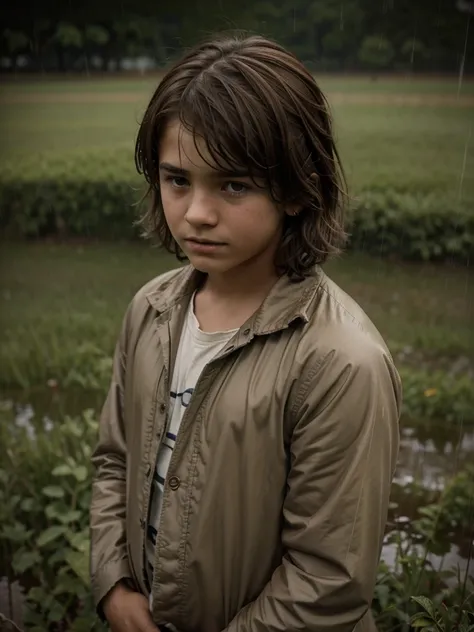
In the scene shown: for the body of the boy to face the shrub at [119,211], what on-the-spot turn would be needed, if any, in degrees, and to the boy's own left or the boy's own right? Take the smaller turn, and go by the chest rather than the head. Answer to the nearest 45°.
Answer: approximately 135° to the boy's own right

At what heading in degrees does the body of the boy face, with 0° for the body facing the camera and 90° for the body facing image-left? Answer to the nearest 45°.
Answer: approximately 45°
